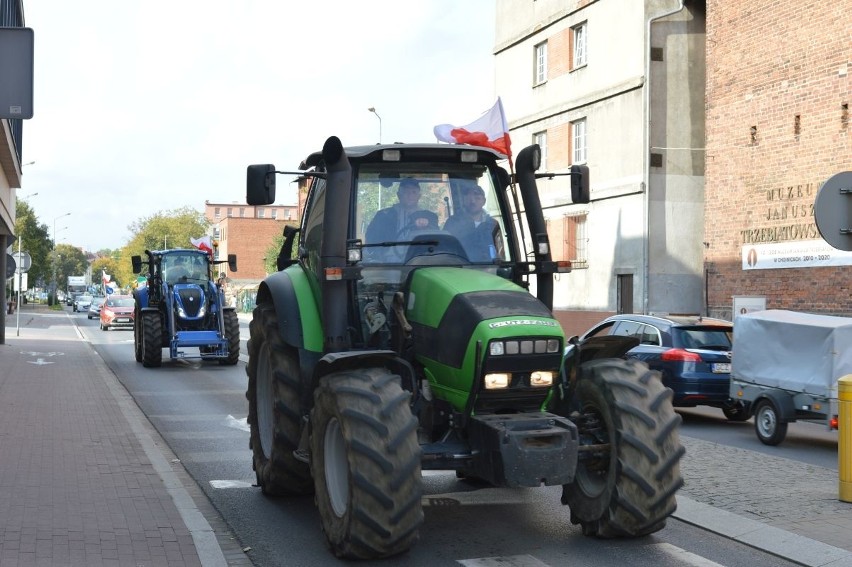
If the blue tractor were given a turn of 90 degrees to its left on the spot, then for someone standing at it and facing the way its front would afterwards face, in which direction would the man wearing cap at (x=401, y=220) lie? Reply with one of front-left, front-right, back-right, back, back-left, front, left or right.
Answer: right

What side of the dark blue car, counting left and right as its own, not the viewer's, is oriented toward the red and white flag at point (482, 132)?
left

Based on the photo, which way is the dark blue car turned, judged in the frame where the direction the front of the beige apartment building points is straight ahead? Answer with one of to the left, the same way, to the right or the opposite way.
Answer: to the right

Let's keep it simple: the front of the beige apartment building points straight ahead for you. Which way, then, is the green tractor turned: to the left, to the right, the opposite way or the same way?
to the left

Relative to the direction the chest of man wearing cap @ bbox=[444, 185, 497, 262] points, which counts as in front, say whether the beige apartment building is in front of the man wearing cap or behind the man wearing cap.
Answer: behind

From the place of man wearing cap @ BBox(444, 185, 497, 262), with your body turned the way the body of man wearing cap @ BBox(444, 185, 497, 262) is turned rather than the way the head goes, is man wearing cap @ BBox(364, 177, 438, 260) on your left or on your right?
on your right

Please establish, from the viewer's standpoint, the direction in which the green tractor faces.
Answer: facing the viewer and to the right of the viewer

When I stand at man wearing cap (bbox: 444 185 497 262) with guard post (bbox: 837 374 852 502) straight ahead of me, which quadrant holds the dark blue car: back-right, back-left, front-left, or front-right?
front-left

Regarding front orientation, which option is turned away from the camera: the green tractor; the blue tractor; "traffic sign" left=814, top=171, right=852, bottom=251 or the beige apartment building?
the traffic sign

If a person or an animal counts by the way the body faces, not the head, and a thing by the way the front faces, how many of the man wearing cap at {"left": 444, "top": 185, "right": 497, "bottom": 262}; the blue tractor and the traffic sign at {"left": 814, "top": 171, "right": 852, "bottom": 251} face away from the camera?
1

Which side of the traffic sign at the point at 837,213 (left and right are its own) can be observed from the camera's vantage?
back

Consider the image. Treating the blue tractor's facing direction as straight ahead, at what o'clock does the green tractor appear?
The green tractor is roughly at 12 o'clock from the blue tractor.

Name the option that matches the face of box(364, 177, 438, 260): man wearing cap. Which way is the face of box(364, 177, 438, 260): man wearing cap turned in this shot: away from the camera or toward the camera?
toward the camera

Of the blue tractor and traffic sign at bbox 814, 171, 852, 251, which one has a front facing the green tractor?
the blue tractor

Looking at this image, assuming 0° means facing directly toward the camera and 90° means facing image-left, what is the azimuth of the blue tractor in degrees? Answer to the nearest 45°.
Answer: approximately 0°

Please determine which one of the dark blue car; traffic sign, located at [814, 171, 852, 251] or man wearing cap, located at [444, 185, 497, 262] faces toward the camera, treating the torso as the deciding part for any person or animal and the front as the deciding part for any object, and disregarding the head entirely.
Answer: the man wearing cap

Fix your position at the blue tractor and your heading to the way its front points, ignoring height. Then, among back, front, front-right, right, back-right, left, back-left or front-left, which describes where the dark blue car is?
front-left

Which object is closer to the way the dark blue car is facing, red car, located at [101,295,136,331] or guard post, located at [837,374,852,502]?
the red car

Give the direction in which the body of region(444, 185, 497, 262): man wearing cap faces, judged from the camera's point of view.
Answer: toward the camera

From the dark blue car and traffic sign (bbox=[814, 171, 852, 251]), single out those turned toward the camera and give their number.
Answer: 0

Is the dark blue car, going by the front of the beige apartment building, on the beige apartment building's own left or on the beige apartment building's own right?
on the beige apartment building's own left
